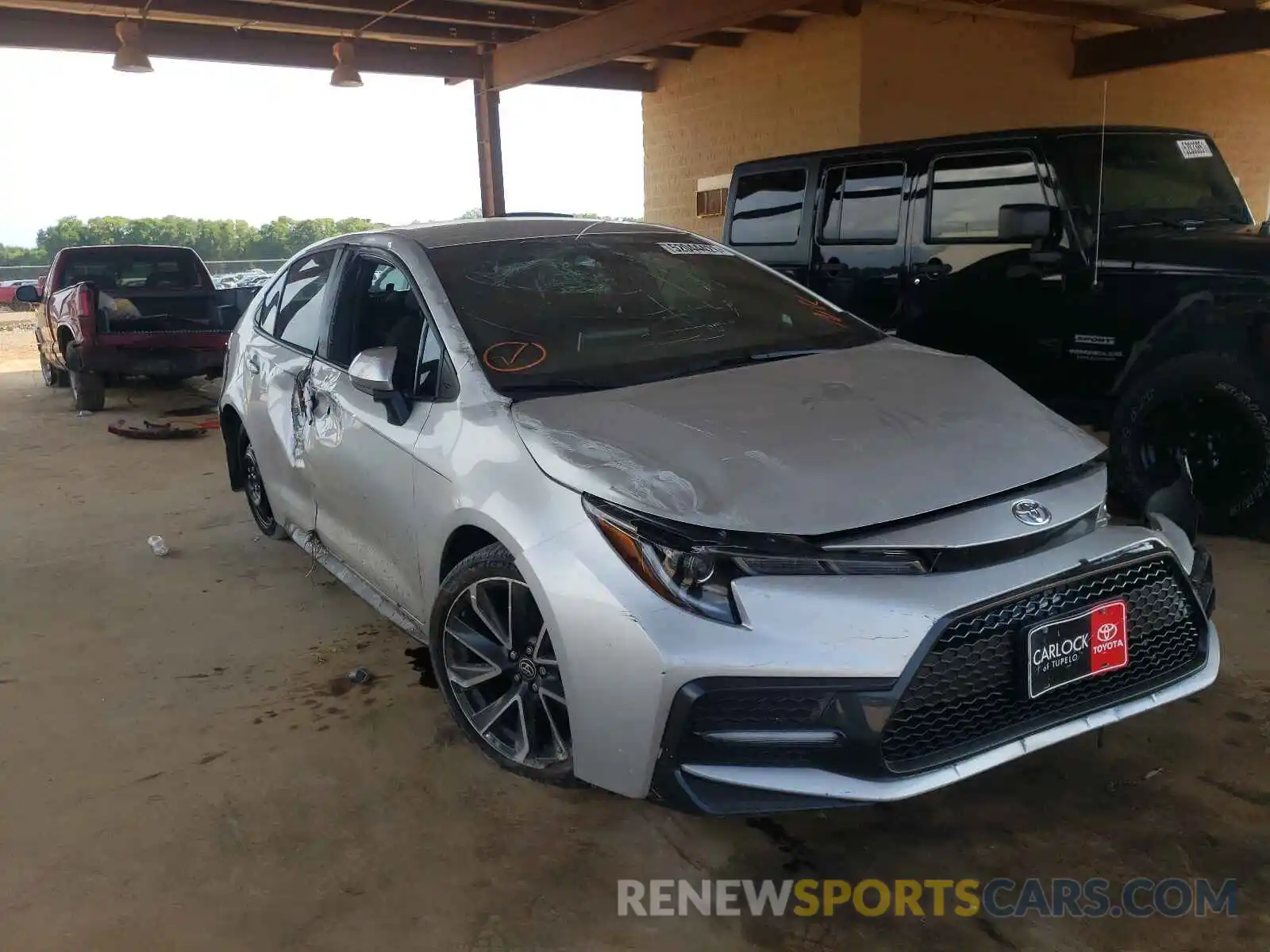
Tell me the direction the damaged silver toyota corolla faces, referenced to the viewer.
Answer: facing the viewer and to the right of the viewer

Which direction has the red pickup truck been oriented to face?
away from the camera

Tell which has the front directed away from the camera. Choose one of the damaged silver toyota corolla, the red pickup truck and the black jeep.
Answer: the red pickup truck

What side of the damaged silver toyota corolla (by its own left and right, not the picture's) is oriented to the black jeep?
left

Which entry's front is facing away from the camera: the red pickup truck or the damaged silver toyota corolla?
the red pickup truck

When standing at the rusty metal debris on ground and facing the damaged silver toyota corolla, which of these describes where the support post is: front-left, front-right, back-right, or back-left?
back-left

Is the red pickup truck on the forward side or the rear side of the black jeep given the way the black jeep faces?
on the rear side

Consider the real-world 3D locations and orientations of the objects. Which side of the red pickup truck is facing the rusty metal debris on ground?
back

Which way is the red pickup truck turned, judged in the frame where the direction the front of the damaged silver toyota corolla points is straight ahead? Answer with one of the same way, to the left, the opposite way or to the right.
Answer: the opposite way
